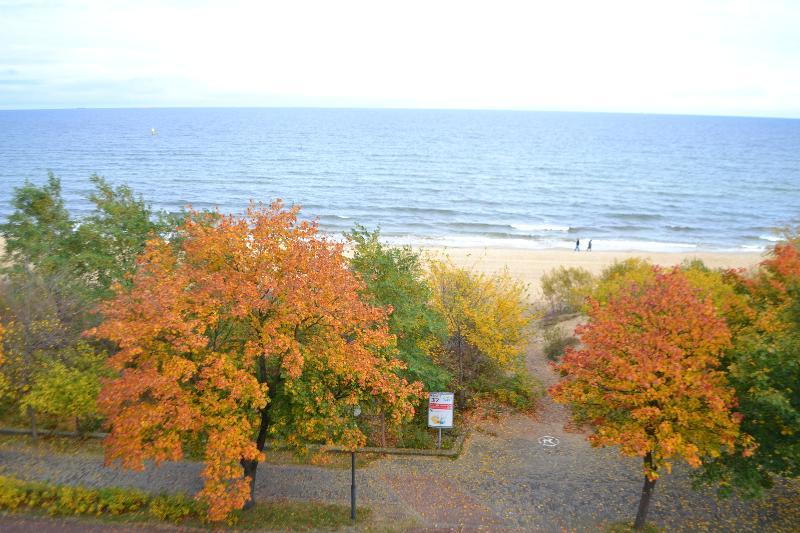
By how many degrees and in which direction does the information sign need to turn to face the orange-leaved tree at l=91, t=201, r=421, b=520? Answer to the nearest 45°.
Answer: approximately 45° to its right

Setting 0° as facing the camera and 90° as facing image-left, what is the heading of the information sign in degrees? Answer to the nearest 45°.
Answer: approximately 0°

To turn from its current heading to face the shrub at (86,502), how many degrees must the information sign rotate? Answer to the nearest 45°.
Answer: approximately 45° to its right

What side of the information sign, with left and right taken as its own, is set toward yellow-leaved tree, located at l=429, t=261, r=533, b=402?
back

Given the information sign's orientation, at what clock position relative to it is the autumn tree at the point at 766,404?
The autumn tree is roughly at 10 o'clock from the information sign.

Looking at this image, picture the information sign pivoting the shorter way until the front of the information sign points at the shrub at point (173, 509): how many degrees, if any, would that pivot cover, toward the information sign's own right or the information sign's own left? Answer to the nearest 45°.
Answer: approximately 45° to the information sign's own right

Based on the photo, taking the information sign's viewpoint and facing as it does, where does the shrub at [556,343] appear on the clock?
The shrub is roughly at 7 o'clock from the information sign.

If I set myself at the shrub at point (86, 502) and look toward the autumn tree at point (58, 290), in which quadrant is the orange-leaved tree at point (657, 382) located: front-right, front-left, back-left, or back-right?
back-right

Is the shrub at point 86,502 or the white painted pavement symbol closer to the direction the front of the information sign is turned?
the shrub

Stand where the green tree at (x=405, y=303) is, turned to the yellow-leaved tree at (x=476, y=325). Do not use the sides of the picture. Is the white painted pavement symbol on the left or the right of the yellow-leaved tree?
right

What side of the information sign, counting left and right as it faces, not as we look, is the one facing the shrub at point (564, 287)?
back

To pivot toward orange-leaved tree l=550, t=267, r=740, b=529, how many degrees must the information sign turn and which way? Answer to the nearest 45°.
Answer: approximately 45° to its left

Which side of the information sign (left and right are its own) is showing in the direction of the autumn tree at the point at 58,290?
right

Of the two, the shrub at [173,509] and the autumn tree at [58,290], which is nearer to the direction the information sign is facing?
the shrub

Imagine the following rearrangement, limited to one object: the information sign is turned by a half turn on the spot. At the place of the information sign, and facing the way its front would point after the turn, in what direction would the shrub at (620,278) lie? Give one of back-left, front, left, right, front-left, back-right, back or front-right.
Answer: front-right
